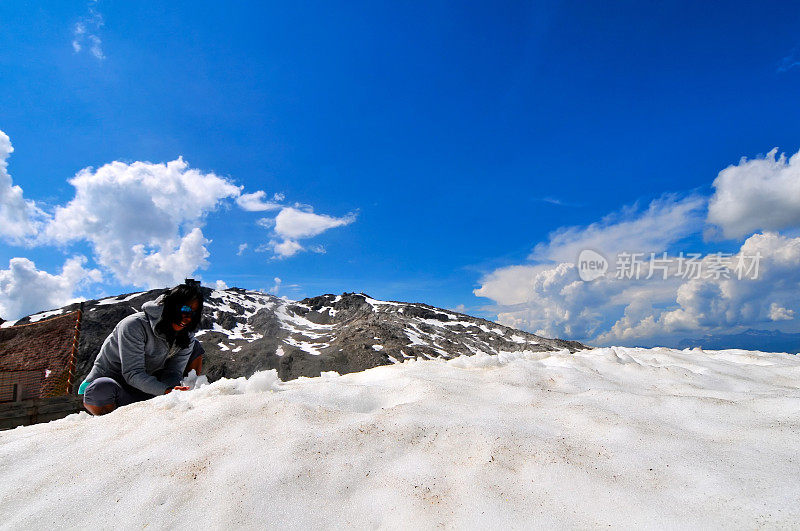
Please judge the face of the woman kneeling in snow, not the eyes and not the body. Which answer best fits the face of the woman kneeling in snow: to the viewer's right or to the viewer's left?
to the viewer's right

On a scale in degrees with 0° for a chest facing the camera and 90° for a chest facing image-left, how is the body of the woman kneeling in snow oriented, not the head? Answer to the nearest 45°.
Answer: approximately 315°
